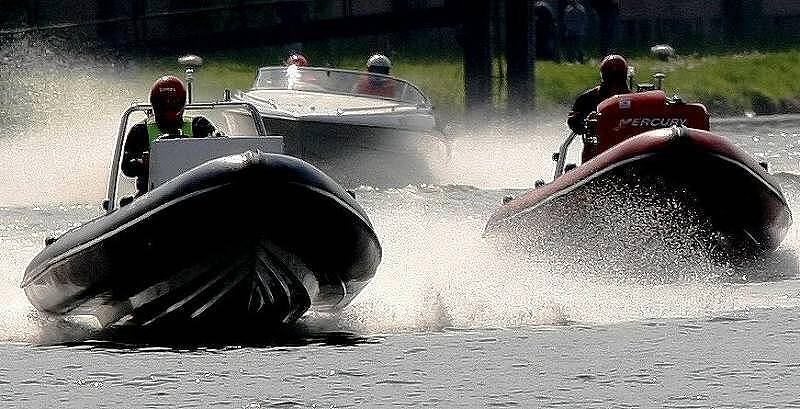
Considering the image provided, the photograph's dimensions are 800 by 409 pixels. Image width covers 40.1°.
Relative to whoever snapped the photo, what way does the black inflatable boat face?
facing the viewer and to the right of the viewer

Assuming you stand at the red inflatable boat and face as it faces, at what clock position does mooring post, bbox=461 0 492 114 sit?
The mooring post is roughly at 7 o'clock from the red inflatable boat.

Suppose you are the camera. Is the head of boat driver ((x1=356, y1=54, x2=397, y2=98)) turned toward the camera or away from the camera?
toward the camera

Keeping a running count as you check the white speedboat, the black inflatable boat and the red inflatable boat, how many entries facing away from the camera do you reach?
0

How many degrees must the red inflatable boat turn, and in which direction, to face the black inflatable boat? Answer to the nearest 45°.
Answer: approximately 90° to its right

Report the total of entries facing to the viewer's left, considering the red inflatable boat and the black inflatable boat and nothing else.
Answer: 0

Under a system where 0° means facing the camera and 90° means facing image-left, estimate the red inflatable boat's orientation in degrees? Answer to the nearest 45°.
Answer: approximately 315°

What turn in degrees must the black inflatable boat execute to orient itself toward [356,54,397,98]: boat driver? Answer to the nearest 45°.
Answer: approximately 135° to its left

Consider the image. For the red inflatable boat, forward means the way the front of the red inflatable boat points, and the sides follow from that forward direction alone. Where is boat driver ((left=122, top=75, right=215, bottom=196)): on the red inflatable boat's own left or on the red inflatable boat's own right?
on the red inflatable boat's own right

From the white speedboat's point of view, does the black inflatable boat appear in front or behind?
in front

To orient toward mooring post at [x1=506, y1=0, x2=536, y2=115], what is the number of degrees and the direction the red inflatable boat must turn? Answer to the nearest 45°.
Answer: approximately 135° to its left
